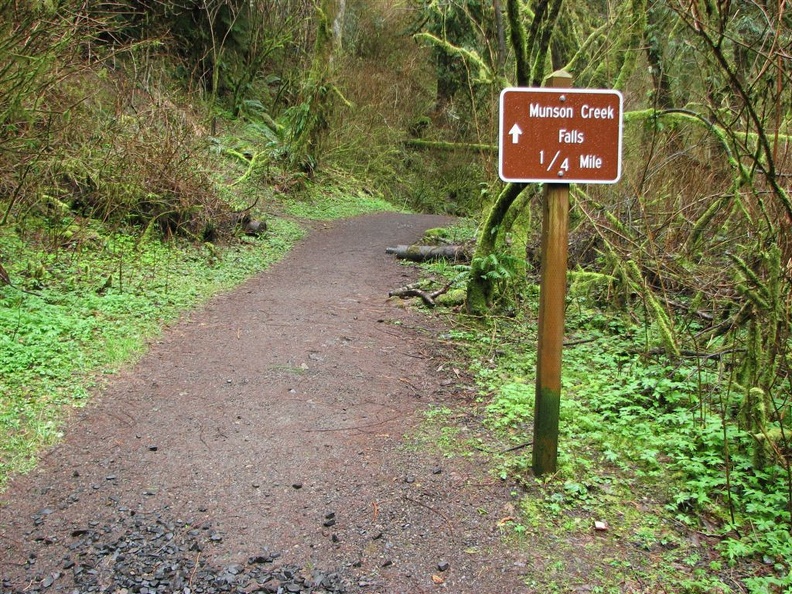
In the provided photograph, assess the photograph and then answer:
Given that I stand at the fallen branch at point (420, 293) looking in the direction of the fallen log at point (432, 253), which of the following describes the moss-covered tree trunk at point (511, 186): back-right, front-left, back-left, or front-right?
back-right

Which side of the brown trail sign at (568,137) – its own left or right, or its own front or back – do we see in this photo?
front

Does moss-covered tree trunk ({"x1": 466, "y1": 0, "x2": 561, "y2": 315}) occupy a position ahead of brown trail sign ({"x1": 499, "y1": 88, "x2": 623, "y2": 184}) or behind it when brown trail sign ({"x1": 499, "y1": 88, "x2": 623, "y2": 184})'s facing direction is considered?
behind

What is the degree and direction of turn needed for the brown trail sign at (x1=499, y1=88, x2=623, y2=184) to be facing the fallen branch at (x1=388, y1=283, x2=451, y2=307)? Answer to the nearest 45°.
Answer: approximately 180°
